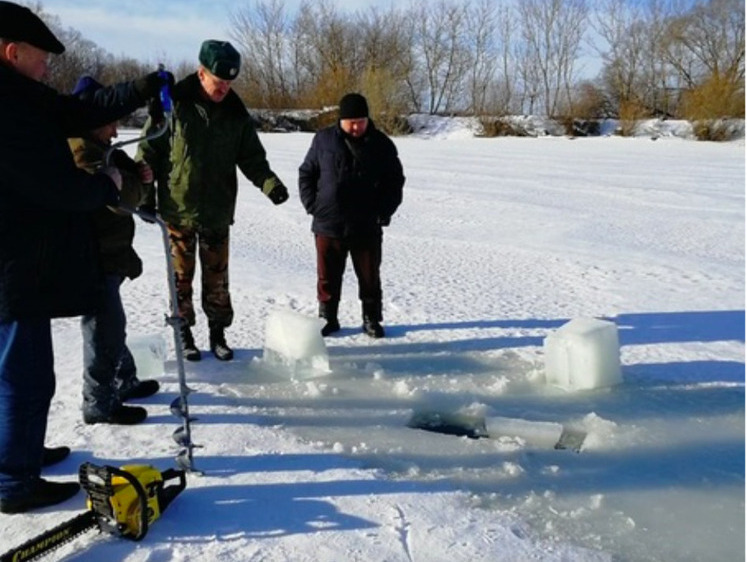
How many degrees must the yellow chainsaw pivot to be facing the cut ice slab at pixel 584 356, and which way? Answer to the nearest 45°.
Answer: approximately 135° to its left

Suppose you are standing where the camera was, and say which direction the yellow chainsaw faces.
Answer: facing the viewer and to the left of the viewer

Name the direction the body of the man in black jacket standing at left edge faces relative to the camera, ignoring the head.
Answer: to the viewer's right

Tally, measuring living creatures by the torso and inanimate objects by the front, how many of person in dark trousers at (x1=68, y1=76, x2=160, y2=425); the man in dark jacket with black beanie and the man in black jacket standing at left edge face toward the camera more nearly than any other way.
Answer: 1

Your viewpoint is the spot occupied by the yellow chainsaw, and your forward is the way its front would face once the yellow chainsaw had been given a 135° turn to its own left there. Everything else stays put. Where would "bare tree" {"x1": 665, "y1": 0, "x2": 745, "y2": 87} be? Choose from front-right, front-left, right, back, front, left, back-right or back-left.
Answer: front-left

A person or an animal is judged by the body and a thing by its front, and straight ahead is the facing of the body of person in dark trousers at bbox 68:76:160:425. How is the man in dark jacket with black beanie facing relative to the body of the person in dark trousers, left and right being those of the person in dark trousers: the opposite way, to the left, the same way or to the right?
to the right

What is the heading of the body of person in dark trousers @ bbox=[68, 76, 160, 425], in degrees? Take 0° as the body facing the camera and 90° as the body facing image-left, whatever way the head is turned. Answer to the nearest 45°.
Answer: approximately 270°

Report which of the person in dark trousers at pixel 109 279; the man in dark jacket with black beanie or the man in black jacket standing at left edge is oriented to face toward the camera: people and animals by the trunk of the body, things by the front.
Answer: the man in dark jacket with black beanie

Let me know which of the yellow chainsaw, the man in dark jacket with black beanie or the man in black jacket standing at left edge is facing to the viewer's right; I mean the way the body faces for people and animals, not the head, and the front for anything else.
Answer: the man in black jacket standing at left edge

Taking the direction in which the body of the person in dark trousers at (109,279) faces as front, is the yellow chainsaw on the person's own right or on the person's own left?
on the person's own right

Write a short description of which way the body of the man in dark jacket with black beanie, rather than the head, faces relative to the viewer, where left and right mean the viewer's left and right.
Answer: facing the viewer

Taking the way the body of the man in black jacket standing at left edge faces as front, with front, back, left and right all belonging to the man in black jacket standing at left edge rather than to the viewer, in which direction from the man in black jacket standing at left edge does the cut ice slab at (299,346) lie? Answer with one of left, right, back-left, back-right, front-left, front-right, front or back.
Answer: front-left

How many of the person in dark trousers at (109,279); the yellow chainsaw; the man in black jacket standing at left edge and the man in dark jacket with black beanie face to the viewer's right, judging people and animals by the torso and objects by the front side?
2

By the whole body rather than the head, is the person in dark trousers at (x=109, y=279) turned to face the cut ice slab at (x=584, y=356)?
yes

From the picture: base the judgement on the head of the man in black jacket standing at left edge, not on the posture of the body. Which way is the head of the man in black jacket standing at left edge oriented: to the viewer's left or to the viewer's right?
to the viewer's right

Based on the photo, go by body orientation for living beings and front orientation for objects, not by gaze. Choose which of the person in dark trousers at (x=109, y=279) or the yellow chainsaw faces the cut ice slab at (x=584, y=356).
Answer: the person in dark trousers
